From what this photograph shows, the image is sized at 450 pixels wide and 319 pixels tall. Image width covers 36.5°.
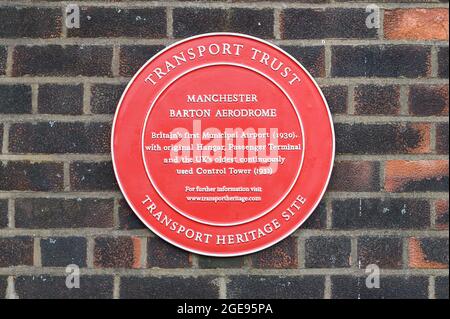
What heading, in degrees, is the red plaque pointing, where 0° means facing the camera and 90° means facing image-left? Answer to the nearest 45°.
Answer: approximately 0°
